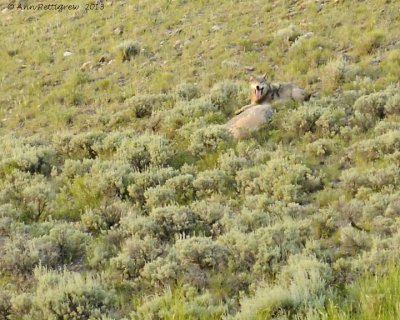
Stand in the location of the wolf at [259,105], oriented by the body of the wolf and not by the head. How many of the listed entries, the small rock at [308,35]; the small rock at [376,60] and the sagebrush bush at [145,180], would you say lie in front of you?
1

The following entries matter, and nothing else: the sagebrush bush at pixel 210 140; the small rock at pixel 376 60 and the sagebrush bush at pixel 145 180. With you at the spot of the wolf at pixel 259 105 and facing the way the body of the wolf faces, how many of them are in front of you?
2

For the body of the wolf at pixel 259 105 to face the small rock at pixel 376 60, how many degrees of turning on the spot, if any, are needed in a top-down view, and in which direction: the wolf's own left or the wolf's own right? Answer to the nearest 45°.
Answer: approximately 180°

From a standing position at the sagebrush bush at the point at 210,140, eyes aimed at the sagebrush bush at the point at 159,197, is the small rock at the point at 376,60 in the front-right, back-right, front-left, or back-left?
back-left

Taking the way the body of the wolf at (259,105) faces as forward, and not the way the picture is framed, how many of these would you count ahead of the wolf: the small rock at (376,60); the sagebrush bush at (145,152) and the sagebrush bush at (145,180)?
2

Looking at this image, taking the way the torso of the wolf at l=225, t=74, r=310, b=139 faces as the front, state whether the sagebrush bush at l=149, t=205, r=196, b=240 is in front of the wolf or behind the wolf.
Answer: in front

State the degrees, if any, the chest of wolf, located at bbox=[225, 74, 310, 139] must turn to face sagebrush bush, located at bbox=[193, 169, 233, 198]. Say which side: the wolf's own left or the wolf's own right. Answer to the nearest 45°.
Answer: approximately 45° to the wolf's own left

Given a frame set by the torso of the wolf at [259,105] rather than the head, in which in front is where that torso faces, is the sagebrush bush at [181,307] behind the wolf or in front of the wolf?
in front

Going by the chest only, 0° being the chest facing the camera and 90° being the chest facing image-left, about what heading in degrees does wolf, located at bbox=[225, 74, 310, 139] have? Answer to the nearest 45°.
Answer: approximately 45°

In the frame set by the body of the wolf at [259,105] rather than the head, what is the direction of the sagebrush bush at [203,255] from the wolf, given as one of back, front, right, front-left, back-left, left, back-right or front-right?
front-left

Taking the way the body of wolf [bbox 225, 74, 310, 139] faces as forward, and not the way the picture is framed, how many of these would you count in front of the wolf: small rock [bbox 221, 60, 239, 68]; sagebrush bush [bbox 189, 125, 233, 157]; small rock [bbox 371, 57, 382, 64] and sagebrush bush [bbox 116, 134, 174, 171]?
2
